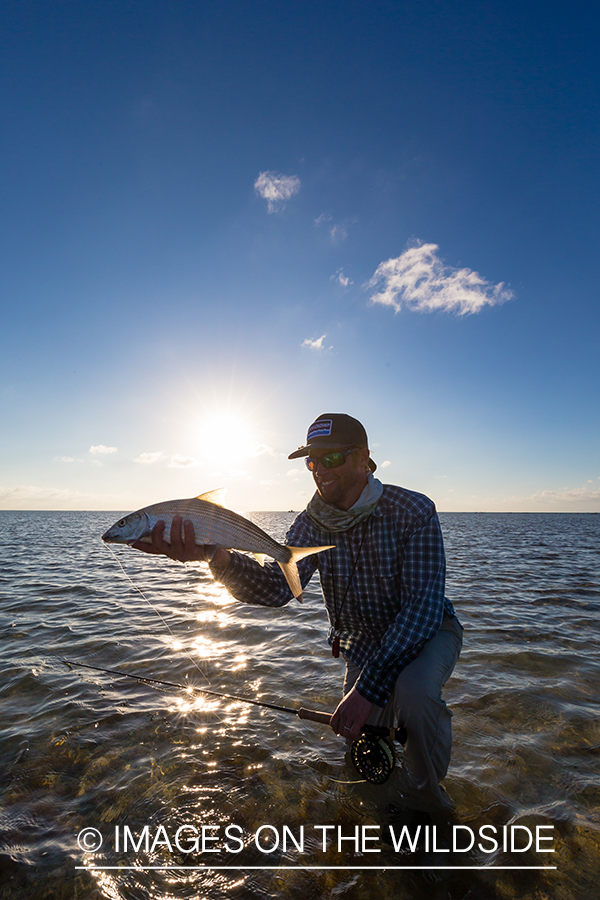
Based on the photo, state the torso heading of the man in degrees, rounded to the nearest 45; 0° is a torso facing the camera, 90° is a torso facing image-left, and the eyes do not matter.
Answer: approximately 45°
